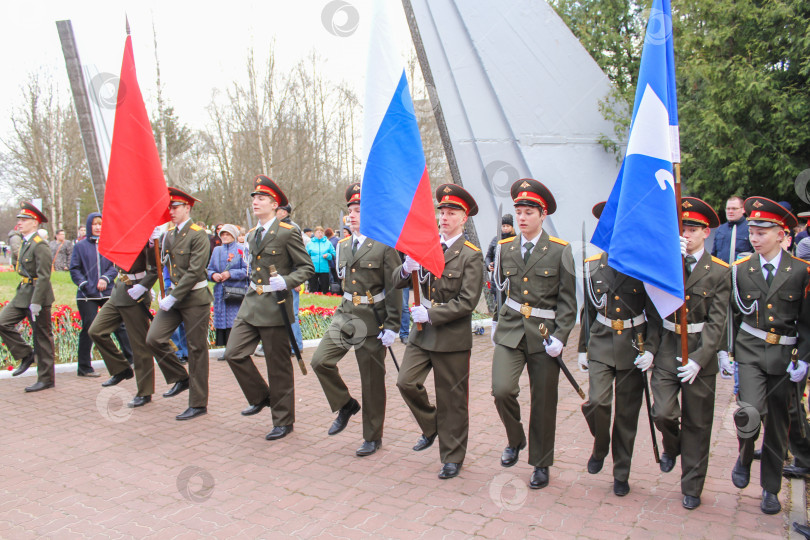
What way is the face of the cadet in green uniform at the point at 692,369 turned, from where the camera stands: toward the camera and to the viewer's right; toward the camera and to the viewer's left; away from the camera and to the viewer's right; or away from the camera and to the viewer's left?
toward the camera and to the viewer's left

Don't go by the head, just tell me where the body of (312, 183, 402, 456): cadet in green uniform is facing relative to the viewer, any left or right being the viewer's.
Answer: facing the viewer and to the left of the viewer

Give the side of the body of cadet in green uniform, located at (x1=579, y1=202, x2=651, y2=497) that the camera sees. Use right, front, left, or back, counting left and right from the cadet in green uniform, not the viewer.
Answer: front

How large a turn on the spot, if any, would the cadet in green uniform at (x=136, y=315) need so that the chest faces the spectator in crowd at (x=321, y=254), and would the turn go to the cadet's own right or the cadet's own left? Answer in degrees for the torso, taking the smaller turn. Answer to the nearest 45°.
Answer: approximately 180°

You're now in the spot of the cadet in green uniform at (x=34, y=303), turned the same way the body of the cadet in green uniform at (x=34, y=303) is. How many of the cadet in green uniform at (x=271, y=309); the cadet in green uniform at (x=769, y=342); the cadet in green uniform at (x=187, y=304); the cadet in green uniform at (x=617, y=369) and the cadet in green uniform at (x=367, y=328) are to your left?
5

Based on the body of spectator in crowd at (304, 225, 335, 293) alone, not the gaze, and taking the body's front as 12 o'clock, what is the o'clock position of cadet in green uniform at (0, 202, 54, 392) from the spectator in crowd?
The cadet in green uniform is roughly at 1 o'clock from the spectator in crowd.

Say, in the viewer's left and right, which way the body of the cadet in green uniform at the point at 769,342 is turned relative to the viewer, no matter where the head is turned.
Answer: facing the viewer

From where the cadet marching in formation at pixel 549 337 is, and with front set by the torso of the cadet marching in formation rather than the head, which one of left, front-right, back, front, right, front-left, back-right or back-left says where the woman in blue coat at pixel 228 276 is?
right

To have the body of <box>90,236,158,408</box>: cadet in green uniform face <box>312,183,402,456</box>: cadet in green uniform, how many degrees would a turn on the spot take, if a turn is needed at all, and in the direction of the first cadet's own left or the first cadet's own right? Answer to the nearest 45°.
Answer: approximately 90° to the first cadet's own left

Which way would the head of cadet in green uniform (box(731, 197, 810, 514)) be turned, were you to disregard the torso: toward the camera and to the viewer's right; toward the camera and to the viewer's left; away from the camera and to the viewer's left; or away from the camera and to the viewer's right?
toward the camera and to the viewer's left

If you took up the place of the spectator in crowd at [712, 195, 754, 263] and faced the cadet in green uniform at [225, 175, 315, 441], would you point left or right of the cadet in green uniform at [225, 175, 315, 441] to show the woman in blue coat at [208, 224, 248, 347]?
right

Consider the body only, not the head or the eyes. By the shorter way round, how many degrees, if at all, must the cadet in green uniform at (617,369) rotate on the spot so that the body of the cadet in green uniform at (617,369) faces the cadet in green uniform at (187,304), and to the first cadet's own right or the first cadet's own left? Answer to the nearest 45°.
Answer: approximately 90° to the first cadet's own right

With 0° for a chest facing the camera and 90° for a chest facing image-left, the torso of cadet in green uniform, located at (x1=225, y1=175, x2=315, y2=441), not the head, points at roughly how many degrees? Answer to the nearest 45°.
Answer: approximately 45°

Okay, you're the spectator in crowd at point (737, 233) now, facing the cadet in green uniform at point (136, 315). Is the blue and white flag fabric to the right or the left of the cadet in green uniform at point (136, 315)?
left

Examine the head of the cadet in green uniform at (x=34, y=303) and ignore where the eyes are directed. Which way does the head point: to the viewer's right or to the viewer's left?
to the viewer's left
